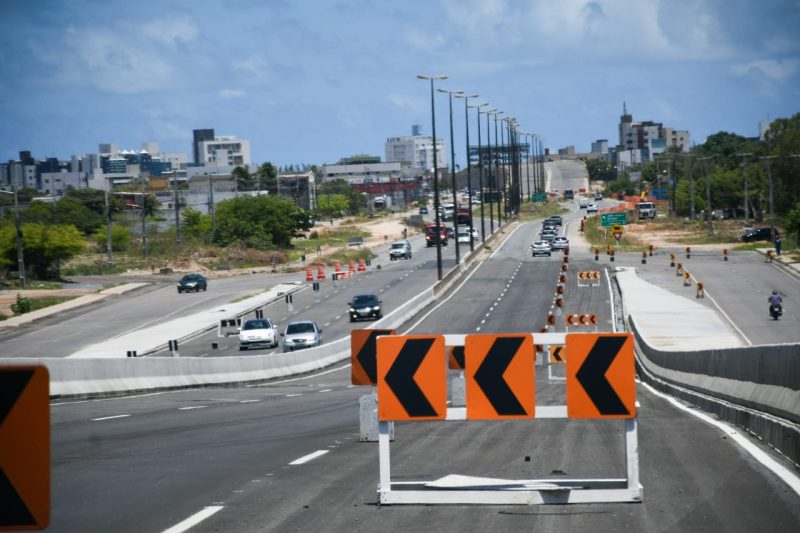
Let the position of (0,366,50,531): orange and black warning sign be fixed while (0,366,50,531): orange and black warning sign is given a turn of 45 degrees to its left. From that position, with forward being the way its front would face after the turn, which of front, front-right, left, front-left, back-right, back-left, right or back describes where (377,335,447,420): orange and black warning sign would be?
left

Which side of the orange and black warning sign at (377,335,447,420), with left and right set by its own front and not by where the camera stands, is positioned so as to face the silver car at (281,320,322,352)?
back

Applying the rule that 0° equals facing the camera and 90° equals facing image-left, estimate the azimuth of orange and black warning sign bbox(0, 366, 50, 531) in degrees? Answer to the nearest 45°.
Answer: approximately 0°

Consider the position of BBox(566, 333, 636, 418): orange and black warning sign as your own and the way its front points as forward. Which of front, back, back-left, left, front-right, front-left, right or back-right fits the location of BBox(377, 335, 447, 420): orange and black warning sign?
right

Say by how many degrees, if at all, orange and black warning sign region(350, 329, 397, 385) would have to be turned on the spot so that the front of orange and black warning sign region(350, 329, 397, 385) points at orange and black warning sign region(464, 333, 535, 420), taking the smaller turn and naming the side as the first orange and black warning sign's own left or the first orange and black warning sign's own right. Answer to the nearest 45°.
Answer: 0° — it already faces it

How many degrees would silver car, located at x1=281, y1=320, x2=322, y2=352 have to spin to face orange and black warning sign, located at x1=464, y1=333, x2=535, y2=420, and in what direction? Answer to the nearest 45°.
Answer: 0° — it already faces it

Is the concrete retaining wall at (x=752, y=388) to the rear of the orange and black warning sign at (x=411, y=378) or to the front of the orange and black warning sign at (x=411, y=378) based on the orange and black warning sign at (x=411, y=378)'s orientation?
to the rear

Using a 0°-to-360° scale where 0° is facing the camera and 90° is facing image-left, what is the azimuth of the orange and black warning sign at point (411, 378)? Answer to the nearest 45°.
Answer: approximately 0°

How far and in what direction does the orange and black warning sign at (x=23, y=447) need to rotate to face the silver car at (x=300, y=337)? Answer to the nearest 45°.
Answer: approximately 180°
